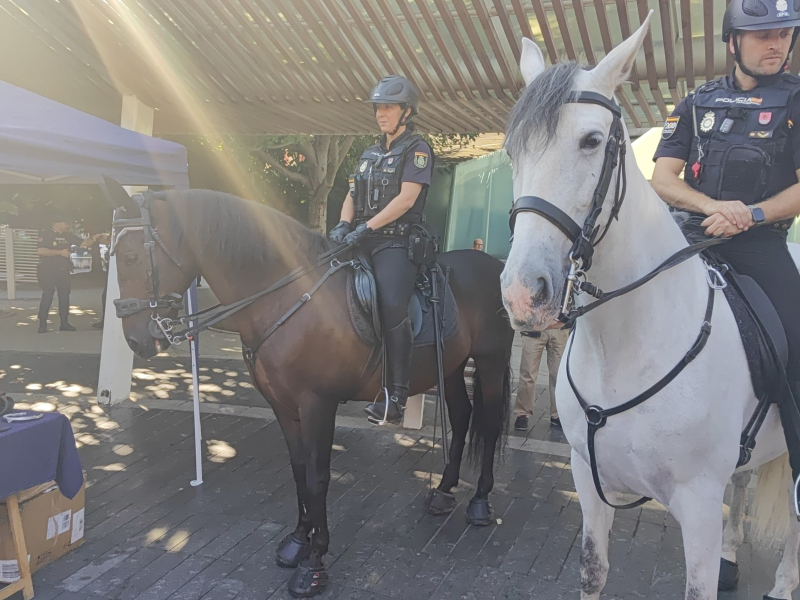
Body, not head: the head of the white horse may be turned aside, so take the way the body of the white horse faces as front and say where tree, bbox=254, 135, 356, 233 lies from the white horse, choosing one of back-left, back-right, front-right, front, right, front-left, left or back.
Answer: right

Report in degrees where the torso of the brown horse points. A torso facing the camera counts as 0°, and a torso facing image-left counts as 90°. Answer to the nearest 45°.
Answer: approximately 45°

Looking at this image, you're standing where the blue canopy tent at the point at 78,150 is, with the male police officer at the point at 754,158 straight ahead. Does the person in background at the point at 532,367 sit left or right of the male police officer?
left

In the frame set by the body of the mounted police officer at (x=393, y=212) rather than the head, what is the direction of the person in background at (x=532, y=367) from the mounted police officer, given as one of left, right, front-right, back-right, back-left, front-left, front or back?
back

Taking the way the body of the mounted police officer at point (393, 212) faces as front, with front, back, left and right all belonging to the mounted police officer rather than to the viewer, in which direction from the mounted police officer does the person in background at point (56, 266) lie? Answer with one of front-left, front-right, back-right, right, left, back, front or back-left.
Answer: right

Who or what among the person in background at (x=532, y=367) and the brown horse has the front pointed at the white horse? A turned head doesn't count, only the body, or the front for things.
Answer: the person in background
